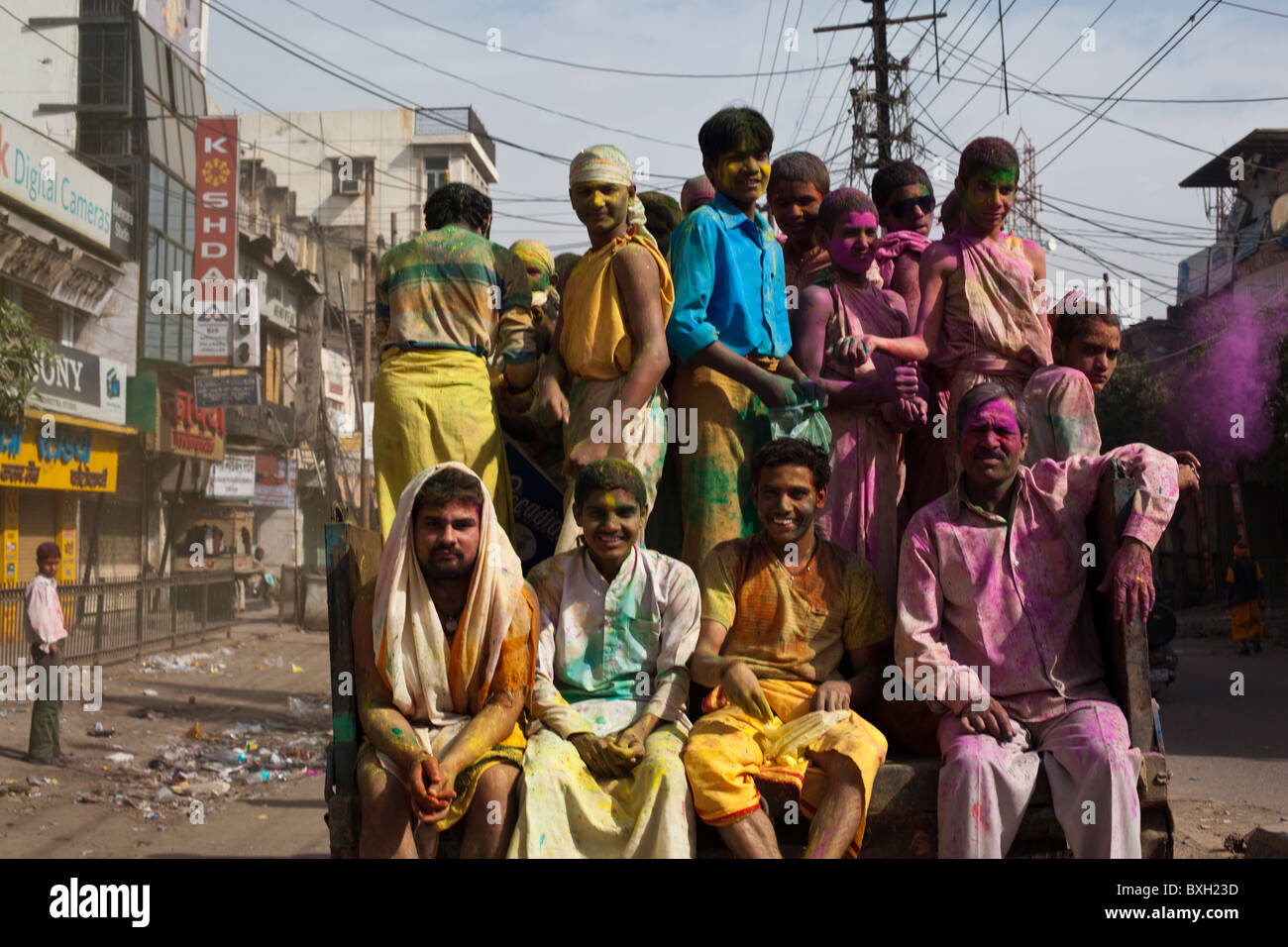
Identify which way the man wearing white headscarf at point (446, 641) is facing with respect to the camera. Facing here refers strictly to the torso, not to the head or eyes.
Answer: toward the camera

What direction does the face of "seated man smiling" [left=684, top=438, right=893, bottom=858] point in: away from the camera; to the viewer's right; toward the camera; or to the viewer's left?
toward the camera

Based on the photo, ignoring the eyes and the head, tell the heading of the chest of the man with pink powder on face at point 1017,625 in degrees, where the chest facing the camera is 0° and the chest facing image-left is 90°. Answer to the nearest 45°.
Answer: approximately 0°

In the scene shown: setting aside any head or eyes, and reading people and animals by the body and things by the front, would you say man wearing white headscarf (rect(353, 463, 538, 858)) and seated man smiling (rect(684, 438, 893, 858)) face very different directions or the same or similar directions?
same or similar directions

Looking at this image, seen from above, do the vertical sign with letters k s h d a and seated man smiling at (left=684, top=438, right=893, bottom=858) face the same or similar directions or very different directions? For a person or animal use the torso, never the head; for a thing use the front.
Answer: same or similar directions

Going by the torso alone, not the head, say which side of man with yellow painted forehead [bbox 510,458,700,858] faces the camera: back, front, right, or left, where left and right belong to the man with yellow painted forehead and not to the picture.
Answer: front

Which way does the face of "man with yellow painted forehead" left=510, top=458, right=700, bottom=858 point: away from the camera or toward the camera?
toward the camera

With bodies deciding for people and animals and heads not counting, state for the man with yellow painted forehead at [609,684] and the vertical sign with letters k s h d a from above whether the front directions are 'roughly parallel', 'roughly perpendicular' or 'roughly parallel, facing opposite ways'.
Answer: roughly parallel

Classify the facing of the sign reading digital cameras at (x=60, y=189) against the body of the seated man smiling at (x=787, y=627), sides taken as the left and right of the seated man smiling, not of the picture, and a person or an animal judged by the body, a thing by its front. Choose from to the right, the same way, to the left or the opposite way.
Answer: to the left

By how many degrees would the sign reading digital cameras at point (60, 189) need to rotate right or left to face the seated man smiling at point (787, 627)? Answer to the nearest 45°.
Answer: approximately 45° to its right

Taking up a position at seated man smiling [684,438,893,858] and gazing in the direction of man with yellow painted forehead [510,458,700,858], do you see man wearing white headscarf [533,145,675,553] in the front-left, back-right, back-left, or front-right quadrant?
front-right

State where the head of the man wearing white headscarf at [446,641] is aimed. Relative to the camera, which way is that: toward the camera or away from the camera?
toward the camera

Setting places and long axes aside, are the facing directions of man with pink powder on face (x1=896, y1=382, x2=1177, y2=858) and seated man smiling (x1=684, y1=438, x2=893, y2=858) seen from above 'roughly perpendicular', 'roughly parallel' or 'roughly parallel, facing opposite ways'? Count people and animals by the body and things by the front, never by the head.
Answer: roughly parallel

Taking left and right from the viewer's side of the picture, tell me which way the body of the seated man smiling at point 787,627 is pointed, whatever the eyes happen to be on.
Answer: facing the viewer

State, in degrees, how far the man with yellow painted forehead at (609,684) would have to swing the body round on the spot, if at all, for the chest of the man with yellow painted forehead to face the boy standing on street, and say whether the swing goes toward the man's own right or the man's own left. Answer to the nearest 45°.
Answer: approximately 135° to the man's own right

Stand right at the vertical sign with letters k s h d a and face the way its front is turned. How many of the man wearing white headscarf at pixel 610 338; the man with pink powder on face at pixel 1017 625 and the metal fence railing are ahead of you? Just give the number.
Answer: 3

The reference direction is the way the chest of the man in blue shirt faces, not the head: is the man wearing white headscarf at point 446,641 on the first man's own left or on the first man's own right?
on the first man's own right

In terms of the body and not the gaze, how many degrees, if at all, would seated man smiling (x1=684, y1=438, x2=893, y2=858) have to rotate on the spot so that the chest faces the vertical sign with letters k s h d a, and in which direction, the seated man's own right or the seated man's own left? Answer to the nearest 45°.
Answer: approximately 135° to the seated man's own right

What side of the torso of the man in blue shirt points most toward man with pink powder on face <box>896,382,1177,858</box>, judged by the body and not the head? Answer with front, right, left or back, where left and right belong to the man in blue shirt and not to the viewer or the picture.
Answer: front

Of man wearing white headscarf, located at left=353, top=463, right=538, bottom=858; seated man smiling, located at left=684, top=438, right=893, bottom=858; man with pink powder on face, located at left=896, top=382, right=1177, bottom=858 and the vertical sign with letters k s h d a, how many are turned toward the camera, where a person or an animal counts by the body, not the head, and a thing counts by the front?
4

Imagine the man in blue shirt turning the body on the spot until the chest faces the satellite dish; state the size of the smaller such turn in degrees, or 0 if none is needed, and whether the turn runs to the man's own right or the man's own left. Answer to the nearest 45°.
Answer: approximately 90° to the man's own left
